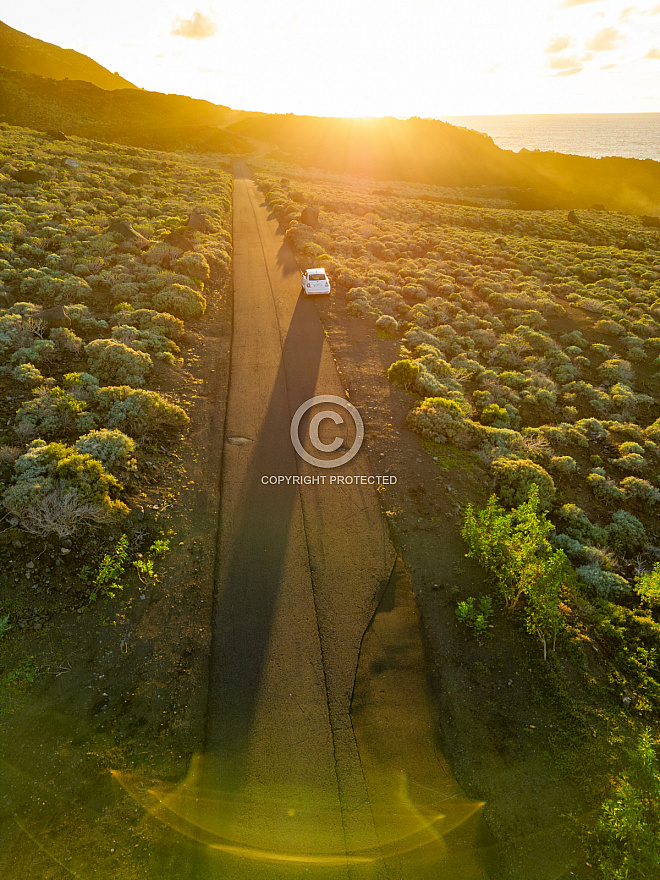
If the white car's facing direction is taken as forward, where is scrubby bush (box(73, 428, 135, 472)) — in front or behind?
behind

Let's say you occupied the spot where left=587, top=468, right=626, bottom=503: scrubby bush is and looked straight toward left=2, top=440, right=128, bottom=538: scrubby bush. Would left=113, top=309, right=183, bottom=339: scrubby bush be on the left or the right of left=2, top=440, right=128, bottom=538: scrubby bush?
right

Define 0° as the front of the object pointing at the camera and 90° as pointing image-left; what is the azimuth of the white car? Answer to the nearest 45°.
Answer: approximately 180°

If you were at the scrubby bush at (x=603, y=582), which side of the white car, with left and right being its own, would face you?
back

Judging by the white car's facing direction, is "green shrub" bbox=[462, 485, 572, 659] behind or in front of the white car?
behind

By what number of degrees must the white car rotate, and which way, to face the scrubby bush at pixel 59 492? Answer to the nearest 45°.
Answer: approximately 180°

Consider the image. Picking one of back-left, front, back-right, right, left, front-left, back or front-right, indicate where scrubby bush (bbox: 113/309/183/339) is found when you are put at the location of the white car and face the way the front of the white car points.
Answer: back-left

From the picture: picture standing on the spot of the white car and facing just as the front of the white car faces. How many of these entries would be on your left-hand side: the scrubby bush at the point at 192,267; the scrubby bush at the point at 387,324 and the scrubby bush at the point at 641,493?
1

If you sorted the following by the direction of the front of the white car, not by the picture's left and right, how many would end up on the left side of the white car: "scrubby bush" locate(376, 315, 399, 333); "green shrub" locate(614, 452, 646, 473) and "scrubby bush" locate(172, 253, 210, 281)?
1

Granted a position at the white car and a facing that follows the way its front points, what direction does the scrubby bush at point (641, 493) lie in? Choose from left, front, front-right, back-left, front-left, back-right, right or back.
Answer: back-right

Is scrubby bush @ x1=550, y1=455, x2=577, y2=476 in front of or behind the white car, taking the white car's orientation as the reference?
behind

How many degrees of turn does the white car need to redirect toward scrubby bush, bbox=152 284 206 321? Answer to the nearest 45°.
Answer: approximately 135° to its left

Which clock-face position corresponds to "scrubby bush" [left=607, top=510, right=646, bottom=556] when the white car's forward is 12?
The scrubby bush is roughly at 5 o'clock from the white car.
